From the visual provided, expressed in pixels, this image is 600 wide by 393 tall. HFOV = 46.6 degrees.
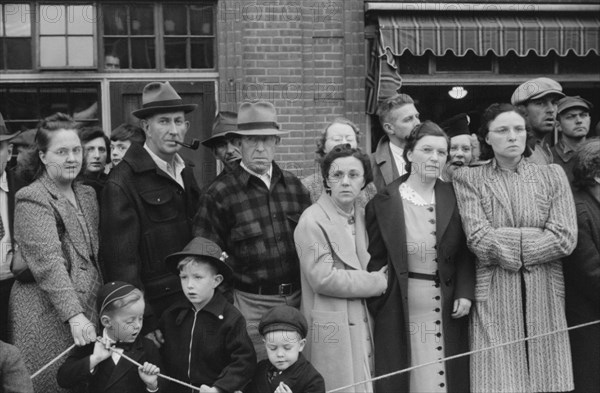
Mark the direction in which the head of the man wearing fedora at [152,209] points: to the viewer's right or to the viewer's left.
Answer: to the viewer's right

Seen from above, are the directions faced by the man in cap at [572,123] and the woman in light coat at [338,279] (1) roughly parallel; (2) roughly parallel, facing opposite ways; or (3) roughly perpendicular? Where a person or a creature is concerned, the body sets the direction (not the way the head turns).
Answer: roughly parallel

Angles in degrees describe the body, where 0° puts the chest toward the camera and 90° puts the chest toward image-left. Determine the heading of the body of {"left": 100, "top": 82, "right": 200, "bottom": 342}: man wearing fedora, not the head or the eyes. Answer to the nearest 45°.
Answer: approximately 315°

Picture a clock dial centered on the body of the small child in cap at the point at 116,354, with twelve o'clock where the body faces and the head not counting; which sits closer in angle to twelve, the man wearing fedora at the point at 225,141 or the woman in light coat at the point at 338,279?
the woman in light coat

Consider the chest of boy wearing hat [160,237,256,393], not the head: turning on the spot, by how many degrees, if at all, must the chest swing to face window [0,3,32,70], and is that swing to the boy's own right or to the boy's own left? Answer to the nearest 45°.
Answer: approximately 90° to the boy's own right

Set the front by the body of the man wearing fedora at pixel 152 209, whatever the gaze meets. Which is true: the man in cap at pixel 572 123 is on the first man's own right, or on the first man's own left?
on the first man's own left

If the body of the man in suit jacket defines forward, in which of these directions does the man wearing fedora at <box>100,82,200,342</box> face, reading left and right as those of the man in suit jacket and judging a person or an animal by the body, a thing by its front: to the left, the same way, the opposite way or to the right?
the same way

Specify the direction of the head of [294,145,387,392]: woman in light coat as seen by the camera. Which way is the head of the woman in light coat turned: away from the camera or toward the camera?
toward the camera

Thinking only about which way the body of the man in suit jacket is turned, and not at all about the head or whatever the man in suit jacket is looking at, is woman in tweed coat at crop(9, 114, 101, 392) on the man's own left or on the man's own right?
on the man's own right

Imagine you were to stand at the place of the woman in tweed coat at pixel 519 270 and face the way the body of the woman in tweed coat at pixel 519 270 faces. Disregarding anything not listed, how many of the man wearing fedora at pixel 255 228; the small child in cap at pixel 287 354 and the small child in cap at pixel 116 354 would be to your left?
0

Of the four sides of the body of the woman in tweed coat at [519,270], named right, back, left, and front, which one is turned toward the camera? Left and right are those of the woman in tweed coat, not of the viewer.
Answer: front

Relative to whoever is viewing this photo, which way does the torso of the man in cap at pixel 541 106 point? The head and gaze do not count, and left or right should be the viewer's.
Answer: facing the viewer and to the right of the viewer

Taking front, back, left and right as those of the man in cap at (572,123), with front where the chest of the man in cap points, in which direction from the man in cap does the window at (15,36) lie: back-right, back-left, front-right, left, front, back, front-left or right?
back-right
